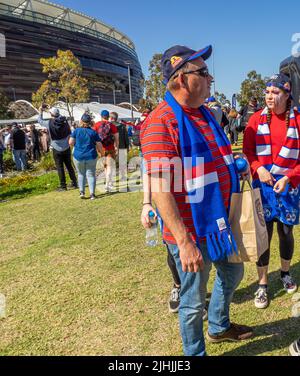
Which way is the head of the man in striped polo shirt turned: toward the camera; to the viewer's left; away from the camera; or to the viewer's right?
to the viewer's right

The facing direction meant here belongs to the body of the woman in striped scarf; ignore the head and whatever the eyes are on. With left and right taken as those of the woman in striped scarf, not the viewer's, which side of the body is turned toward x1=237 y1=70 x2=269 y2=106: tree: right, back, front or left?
back

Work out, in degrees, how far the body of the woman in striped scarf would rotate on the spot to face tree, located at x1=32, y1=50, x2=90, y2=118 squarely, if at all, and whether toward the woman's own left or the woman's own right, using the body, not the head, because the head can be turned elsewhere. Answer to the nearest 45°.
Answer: approximately 135° to the woman's own right

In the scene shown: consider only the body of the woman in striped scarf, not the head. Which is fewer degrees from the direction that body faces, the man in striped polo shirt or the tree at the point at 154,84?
the man in striped polo shirt

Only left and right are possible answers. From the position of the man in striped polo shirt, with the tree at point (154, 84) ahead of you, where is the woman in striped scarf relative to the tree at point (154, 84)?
right

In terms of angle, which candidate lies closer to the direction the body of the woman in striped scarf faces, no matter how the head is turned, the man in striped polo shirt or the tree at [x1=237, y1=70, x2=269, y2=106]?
the man in striped polo shirt

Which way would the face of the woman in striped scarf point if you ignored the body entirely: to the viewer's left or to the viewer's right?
to the viewer's left

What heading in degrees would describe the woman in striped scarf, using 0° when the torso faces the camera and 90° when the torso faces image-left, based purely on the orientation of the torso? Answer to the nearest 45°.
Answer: approximately 0°

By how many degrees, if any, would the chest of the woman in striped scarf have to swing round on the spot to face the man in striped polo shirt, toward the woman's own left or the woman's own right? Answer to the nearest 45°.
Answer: approximately 45° to the woman's own right

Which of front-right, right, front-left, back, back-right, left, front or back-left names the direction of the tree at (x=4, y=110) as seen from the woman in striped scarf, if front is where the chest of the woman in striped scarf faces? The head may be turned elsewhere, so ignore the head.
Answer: back-right

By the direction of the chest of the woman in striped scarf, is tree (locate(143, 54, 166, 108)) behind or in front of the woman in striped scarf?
behind

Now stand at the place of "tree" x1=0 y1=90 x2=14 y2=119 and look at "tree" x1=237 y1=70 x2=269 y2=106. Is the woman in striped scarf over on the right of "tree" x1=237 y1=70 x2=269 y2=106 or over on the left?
right
